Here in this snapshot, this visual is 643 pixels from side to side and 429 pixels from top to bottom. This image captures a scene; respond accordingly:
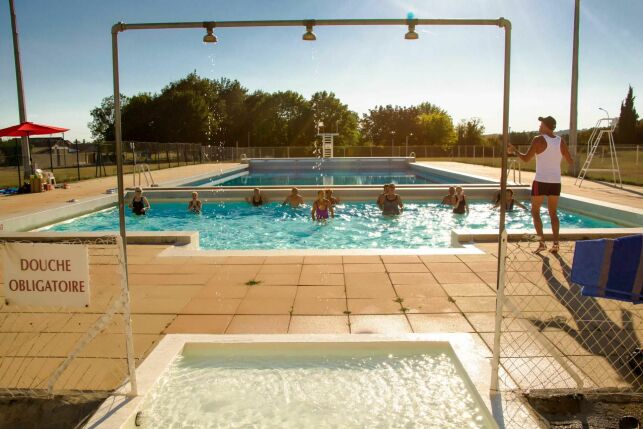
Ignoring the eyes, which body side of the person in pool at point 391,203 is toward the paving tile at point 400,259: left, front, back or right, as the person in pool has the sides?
front

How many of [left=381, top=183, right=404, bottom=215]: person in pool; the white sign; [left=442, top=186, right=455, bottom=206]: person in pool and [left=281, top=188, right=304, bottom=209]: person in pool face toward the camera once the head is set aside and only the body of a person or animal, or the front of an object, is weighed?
4

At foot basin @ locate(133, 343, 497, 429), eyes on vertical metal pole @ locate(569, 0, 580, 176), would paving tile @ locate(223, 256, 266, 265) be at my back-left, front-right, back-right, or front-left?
front-left

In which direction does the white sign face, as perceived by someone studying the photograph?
facing the viewer

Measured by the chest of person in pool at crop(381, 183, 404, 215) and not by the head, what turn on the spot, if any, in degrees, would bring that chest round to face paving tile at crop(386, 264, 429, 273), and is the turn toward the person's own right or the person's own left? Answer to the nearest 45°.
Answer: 0° — they already face it

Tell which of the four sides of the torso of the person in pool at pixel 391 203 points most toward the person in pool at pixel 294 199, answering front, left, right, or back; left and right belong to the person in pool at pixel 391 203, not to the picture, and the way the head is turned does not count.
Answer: right

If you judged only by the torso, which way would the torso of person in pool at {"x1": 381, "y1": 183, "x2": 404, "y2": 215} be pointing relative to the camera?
toward the camera

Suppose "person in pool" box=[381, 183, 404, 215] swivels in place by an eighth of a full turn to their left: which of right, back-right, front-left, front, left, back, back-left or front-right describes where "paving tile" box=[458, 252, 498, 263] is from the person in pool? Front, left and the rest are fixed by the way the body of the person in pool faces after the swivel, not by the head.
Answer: front-right

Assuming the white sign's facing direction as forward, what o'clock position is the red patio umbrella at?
The red patio umbrella is roughly at 6 o'clock from the white sign.

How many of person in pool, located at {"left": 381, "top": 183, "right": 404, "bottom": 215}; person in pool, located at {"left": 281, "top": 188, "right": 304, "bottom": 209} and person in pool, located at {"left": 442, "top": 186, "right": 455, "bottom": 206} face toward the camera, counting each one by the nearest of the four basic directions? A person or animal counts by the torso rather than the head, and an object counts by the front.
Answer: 3

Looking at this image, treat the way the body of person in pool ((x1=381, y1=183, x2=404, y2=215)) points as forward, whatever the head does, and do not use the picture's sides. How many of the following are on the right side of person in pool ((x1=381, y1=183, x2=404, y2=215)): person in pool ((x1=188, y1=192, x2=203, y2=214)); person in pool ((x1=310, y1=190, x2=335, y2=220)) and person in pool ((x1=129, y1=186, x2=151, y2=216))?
3

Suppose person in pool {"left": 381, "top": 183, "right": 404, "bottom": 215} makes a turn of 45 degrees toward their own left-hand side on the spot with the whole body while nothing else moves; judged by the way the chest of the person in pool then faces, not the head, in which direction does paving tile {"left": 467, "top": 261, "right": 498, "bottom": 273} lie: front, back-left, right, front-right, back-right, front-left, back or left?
front-right

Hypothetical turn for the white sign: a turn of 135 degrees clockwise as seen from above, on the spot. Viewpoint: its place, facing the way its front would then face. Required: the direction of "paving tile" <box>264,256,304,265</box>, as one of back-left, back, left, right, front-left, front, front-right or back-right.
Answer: right

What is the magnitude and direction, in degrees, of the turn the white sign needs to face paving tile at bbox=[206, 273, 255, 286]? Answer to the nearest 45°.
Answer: approximately 135° to its left

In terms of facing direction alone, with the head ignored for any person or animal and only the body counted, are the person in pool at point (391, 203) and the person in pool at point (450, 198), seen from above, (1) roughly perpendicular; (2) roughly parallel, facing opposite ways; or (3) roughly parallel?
roughly parallel

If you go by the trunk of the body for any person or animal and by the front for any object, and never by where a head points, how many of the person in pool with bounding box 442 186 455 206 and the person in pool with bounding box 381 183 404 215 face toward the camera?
2

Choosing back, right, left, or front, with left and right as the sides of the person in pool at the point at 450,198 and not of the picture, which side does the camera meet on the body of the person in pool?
front
